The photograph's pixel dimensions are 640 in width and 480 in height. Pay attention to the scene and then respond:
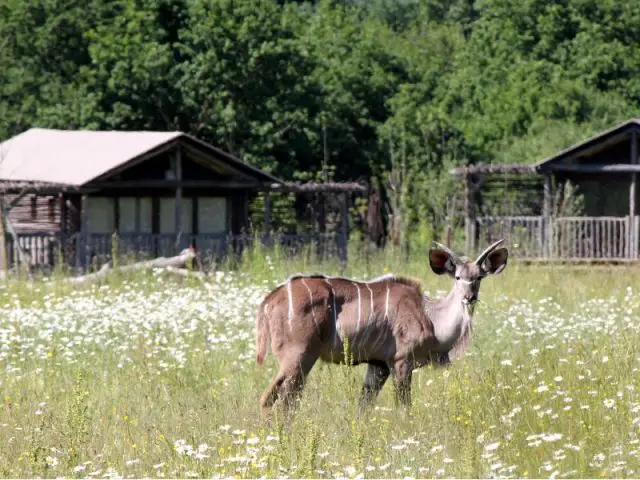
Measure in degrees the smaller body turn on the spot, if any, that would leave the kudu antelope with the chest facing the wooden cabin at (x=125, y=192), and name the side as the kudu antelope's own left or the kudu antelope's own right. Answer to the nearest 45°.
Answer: approximately 90° to the kudu antelope's own left

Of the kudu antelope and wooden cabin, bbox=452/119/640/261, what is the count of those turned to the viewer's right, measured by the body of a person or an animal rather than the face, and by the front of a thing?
1

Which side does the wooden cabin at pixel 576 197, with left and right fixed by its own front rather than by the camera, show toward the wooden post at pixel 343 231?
right

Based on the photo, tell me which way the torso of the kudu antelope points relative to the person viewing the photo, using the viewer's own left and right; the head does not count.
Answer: facing to the right of the viewer

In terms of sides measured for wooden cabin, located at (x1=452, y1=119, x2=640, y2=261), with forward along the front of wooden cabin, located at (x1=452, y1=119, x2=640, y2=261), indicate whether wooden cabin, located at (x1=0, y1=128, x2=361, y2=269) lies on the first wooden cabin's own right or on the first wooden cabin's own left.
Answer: on the first wooden cabin's own right

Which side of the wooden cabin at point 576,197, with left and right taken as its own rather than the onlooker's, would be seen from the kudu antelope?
front

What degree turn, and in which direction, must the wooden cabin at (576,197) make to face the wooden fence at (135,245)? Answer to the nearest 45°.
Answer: approximately 45° to its right

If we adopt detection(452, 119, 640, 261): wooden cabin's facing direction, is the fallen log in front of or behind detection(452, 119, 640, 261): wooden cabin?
in front

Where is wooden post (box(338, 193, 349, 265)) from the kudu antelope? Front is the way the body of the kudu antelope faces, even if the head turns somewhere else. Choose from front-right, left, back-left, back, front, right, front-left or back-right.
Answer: left

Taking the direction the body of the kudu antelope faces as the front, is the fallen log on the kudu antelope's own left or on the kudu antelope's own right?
on the kudu antelope's own left

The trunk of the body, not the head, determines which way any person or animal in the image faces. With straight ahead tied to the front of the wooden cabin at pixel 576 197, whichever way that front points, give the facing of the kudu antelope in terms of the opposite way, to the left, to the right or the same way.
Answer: to the left

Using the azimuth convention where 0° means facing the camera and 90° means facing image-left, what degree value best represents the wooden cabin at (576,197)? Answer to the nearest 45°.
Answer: approximately 0°
